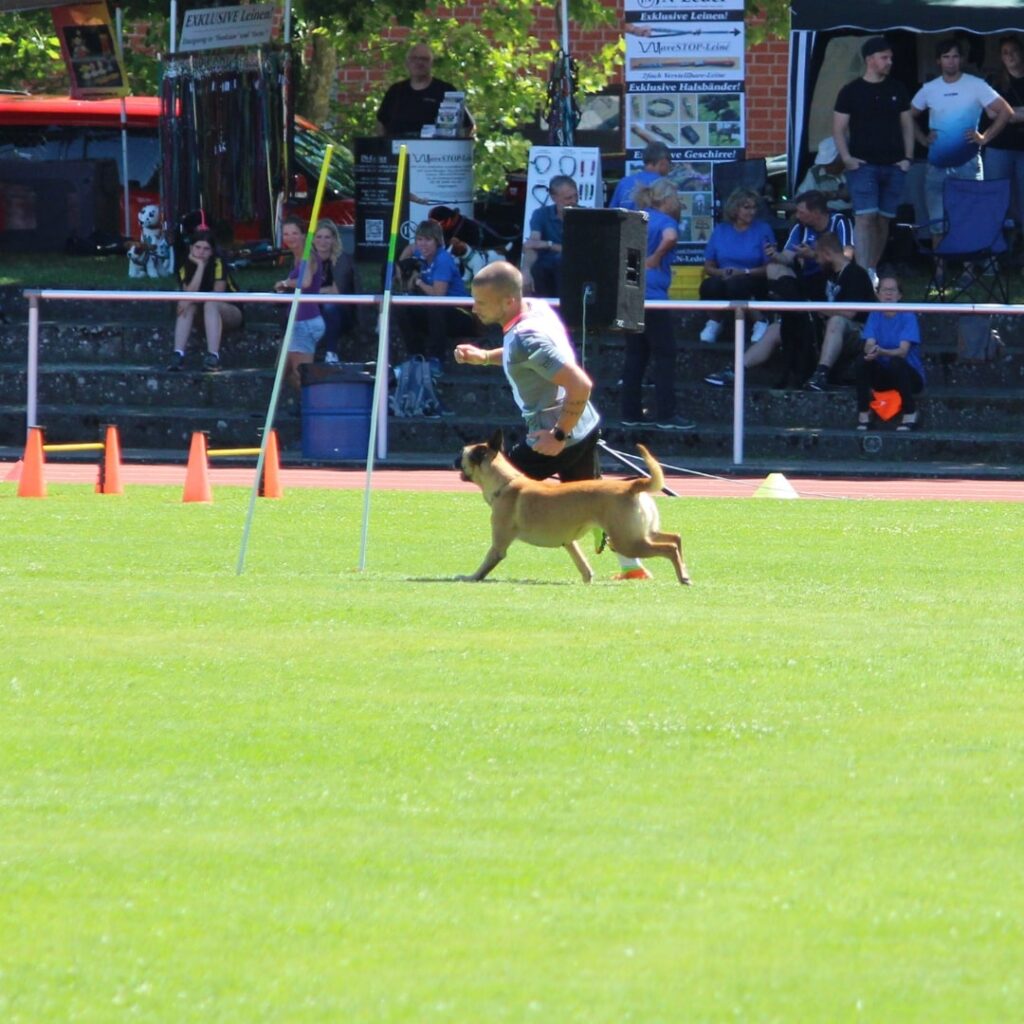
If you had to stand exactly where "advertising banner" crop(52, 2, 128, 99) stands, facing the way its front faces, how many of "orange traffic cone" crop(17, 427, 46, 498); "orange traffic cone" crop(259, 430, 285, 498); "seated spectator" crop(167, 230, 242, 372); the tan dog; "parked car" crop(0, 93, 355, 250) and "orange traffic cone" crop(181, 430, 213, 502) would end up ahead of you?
5

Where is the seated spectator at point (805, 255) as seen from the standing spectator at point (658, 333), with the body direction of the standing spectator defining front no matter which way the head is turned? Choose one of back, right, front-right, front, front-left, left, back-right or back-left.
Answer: front-left

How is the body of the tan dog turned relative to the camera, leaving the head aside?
to the viewer's left

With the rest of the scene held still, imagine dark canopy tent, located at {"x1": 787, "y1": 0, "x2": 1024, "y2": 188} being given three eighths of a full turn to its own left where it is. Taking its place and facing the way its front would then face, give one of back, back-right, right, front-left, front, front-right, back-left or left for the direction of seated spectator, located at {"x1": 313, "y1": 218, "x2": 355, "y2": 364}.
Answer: back

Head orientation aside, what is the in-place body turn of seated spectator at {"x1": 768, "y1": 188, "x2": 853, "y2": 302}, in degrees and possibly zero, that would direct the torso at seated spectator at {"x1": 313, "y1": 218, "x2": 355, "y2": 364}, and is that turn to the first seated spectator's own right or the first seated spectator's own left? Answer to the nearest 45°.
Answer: approximately 45° to the first seated spectator's own right

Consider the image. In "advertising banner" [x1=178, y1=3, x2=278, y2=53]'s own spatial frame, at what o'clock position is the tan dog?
The tan dog is roughly at 12 o'clock from the advertising banner.

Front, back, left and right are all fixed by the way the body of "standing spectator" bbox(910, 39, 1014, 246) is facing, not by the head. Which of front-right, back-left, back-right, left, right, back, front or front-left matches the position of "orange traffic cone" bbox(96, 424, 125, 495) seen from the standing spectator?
front-right
